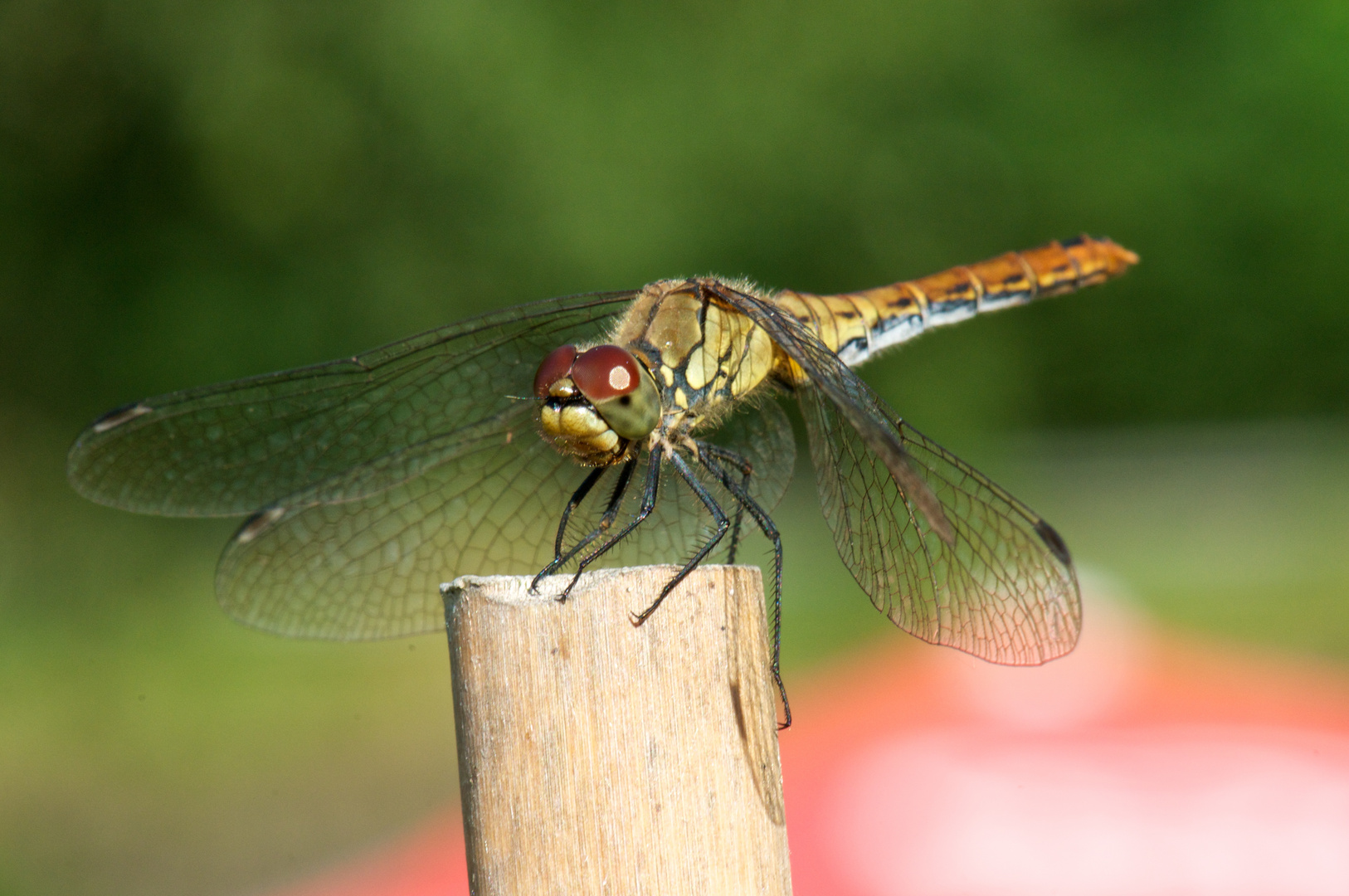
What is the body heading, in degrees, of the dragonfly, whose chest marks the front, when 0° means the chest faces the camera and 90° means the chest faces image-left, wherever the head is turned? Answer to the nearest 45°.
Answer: approximately 45°

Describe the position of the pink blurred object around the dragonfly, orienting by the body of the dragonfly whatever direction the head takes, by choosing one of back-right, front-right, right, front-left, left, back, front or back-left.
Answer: back
